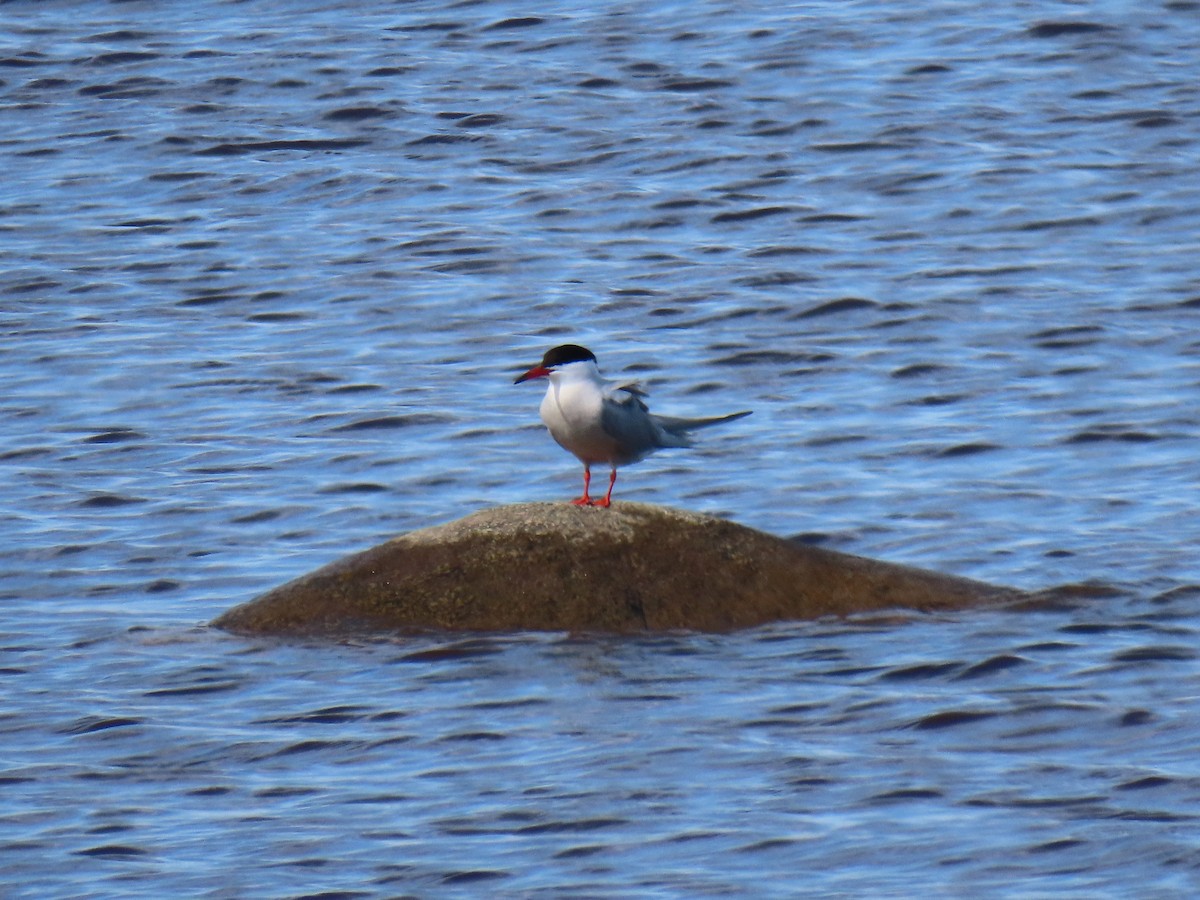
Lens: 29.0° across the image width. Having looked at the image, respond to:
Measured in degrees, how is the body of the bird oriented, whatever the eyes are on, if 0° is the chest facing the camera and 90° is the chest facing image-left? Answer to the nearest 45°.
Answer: approximately 90°
